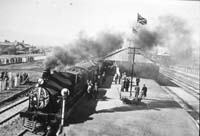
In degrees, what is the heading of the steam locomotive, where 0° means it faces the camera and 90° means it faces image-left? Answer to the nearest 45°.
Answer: approximately 45°

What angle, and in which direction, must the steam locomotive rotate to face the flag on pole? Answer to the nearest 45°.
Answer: approximately 180°
